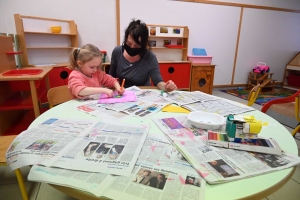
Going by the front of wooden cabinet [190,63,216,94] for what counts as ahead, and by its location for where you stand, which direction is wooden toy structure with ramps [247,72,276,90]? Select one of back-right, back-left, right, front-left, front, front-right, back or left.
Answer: back-left

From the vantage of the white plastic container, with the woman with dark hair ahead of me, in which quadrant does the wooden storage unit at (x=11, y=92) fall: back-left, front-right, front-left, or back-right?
front-left

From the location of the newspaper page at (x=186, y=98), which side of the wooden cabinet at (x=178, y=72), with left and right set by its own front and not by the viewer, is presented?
front

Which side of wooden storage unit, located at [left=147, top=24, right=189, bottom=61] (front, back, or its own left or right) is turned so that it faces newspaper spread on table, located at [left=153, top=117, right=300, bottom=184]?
front

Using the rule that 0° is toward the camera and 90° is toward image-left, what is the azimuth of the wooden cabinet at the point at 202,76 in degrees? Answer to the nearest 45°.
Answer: approximately 0°

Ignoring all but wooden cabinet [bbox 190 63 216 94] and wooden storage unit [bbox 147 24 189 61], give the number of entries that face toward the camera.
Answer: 2

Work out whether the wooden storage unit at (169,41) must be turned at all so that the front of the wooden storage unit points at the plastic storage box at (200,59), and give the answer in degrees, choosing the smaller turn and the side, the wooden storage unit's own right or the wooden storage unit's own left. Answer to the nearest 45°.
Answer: approximately 90° to the wooden storage unit's own left

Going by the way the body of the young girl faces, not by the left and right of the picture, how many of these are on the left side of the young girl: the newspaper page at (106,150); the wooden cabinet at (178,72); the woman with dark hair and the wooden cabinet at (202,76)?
3

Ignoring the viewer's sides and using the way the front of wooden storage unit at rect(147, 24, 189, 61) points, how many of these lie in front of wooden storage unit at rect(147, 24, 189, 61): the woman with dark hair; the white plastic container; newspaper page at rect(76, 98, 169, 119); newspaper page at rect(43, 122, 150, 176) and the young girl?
5

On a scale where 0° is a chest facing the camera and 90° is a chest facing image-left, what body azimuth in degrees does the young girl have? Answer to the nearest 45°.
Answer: approximately 315°

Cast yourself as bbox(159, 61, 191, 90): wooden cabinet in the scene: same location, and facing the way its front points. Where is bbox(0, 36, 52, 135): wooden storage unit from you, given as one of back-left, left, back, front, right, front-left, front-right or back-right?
front-right

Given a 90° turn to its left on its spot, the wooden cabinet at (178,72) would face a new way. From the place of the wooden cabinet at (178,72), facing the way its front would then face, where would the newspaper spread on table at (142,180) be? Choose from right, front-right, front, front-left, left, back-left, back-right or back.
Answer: right
